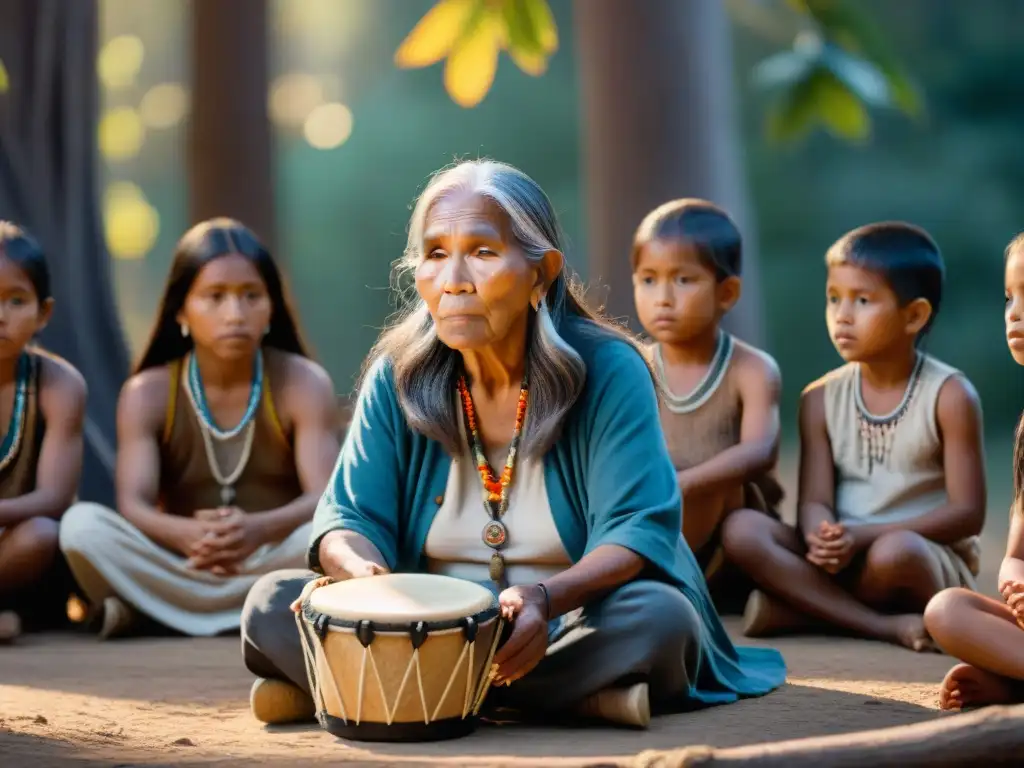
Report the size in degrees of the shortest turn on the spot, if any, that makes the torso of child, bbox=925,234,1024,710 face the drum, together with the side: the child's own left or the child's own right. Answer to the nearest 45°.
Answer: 0° — they already face it

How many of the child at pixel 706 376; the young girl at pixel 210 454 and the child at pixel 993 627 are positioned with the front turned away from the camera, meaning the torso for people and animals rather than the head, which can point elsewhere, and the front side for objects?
0

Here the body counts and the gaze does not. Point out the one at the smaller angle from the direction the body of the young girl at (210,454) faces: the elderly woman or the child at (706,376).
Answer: the elderly woman

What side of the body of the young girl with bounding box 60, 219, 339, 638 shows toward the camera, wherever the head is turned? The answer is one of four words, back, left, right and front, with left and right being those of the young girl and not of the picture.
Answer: front

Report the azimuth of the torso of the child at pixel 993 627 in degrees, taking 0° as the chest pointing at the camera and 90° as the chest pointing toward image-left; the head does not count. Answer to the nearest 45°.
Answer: approximately 45°

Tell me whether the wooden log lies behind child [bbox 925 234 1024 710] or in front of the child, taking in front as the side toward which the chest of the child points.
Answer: in front

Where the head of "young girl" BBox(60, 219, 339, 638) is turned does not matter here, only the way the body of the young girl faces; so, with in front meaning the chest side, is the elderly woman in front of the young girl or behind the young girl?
in front

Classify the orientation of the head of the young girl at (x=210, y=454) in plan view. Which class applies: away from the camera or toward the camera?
toward the camera

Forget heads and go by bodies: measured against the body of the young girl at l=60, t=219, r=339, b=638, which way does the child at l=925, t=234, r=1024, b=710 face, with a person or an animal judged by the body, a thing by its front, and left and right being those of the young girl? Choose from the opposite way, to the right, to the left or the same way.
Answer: to the right

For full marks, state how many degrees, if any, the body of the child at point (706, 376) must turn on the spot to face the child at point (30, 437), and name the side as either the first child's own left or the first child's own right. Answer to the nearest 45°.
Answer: approximately 45° to the first child's own right

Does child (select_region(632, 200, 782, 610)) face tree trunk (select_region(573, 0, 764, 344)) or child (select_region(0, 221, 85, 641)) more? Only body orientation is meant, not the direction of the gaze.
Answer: the child

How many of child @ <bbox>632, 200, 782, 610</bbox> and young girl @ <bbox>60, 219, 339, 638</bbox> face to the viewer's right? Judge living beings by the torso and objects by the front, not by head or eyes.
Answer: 0

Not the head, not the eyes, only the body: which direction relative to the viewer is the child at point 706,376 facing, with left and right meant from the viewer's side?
facing the viewer and to the left of the viewer

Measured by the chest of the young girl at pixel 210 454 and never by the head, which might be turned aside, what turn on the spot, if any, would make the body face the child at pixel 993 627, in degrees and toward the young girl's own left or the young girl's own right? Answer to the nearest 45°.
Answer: approximately 45° to the young girl's own left

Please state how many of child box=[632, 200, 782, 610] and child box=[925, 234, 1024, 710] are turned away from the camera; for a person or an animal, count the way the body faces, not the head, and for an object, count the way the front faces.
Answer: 0

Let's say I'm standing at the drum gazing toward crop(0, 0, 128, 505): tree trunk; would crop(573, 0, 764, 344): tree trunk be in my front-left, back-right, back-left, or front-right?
front-right

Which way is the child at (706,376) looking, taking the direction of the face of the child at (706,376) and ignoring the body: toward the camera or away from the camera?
toward the camera

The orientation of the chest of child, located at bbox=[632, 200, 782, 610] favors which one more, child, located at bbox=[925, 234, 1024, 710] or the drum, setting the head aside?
the drum

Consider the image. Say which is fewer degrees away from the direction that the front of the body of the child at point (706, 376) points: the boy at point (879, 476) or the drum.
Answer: the drum
